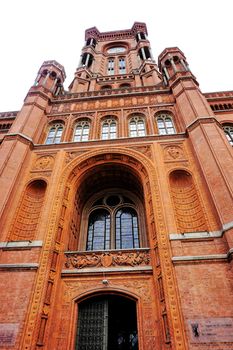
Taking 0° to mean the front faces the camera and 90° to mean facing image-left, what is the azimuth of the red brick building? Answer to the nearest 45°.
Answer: approximately 0°
